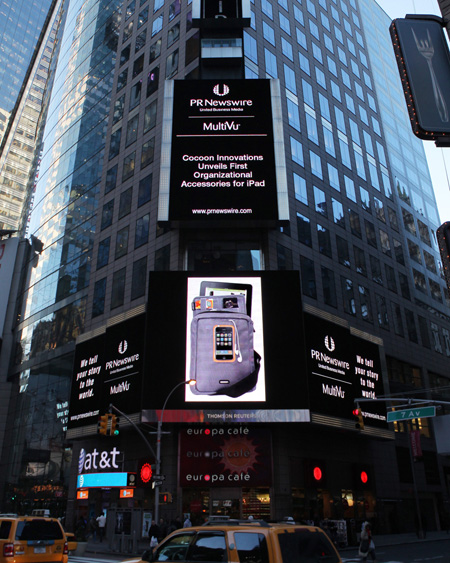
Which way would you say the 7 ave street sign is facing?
toward the camera

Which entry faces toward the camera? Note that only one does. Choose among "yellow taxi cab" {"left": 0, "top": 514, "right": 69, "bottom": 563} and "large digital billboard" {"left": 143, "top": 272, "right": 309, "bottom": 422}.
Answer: the large digital billboard

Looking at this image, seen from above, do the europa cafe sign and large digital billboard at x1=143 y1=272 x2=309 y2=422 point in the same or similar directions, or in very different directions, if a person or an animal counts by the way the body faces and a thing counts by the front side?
same or similar directions

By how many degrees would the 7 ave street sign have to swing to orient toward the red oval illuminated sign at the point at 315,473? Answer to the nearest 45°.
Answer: approximately 135° to its right

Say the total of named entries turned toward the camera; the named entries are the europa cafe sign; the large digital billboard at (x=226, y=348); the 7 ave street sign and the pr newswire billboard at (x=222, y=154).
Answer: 4

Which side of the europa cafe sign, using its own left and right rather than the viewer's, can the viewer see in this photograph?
front

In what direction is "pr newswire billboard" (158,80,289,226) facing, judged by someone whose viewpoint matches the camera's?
facing the viewer

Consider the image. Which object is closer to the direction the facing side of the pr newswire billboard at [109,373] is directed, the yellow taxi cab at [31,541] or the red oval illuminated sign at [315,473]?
the yellow taxi cab

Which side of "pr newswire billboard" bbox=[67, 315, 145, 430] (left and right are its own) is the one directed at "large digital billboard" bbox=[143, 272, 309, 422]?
left

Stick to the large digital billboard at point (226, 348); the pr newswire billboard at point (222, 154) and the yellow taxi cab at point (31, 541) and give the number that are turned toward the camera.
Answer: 2

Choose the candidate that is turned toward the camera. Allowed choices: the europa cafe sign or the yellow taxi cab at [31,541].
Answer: the europa cafe sign

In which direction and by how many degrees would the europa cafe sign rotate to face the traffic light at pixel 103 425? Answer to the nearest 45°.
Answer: approximately 45° to its right
